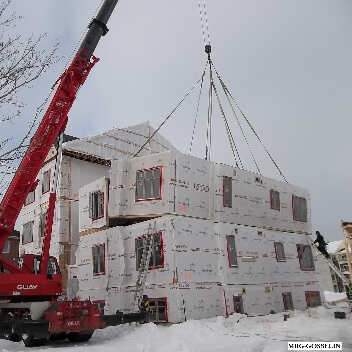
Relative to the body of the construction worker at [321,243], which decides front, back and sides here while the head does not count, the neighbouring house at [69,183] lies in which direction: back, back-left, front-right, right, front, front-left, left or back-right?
front

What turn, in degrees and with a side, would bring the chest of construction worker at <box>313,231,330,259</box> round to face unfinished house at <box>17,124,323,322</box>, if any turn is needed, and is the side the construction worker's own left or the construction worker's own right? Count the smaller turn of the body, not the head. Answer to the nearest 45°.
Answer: approximately 45° to the construction worker's own left

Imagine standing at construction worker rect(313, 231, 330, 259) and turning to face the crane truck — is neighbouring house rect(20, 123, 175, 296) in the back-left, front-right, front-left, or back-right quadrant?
front-right

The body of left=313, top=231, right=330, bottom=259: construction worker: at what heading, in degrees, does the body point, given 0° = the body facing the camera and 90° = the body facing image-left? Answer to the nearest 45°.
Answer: approximately 90°

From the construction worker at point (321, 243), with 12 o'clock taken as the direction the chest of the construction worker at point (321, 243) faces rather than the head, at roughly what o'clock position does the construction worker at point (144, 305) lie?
the construction worker at point (144, 305) is roughly at 10 o'clock from the construction worker at point (321, 243).

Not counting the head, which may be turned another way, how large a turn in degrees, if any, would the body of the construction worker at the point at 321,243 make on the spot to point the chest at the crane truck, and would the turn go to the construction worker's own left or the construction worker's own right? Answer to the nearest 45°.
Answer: approximately 45° to the construction worker's own left

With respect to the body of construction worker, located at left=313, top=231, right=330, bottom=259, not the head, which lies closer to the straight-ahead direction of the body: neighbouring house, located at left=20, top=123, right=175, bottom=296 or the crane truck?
the neighbouring house
